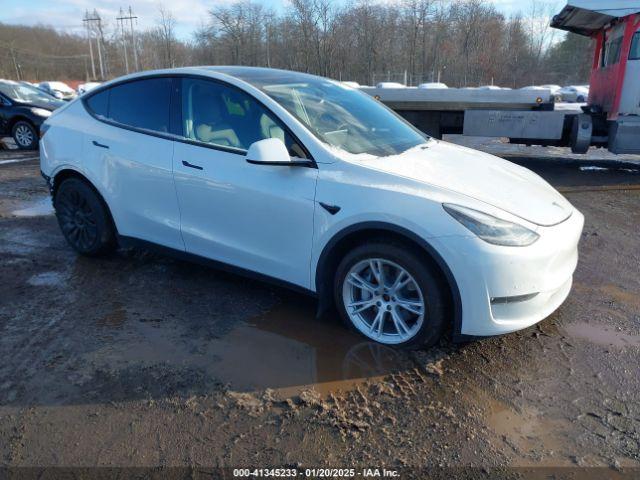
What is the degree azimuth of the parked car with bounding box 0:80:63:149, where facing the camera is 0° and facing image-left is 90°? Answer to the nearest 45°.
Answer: approximately 315°

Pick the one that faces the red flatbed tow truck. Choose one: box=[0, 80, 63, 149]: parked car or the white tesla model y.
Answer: the parked car

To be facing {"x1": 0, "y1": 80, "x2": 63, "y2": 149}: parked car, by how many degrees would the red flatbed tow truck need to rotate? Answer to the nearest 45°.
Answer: approximately 180°

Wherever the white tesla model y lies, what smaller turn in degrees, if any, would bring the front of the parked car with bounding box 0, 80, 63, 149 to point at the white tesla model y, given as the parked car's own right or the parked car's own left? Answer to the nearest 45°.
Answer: approximately 45° to the parked car's own right

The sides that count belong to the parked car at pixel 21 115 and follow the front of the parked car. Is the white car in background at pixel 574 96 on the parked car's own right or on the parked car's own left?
on the parked car's own left

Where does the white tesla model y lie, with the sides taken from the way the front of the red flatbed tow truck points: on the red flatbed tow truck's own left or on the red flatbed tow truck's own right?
on the red flatbed tow truck's own right

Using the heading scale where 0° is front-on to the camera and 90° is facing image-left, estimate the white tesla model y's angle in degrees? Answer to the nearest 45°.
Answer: approximately 315°

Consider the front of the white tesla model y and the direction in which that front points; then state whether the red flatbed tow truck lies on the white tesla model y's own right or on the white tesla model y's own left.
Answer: on the white tesla model y's own left

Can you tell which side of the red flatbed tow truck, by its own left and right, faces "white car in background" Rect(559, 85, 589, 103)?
left

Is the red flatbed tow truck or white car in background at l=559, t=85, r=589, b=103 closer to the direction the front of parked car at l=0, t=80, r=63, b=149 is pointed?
the red flatbed tow truck

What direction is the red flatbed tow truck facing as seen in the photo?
to the viewer's right

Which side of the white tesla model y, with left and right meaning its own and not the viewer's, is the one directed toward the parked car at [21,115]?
back
